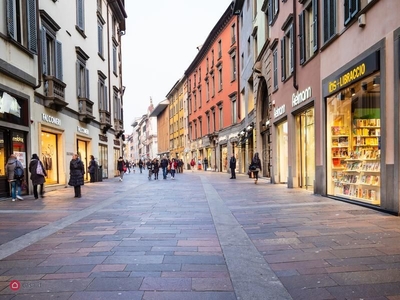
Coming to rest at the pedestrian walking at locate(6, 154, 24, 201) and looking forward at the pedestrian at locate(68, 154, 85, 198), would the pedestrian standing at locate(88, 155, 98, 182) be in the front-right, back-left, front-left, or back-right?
front-left

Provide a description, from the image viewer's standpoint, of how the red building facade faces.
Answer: facing to the left of the viewer

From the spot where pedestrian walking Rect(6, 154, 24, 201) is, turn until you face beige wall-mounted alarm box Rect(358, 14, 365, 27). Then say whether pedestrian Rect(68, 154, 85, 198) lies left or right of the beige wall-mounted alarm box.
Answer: left

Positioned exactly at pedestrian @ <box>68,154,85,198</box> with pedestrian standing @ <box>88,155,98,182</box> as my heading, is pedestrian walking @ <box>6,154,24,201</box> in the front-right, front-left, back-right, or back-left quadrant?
back-left

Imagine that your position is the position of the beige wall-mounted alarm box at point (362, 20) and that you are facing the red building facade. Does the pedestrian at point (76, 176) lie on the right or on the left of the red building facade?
left

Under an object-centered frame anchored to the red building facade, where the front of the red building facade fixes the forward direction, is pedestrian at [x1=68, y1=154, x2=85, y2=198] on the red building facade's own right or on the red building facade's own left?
on the red building facade's own left

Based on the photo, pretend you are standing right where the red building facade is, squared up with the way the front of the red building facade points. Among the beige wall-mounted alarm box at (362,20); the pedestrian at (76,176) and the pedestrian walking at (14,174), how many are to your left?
3

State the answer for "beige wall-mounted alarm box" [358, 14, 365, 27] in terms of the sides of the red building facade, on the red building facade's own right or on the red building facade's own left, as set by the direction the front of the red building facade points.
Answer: on the red building facade's own left

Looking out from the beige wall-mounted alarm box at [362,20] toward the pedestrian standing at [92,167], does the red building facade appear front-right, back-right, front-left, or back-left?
front-right

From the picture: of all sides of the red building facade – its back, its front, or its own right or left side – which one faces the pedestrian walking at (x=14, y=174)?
left
